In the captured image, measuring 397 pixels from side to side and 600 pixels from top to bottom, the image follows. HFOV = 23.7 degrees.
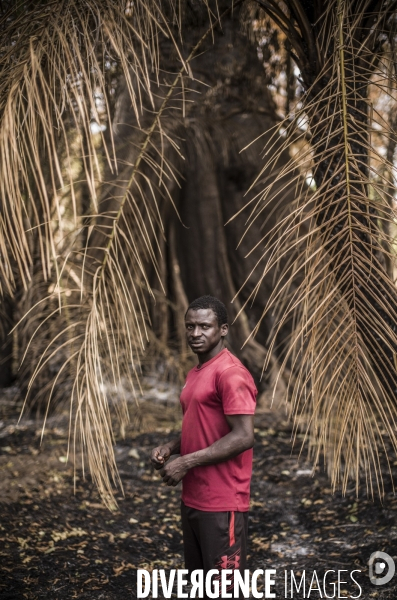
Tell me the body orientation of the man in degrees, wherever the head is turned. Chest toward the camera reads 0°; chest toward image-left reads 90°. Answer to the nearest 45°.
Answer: approximately 45°
